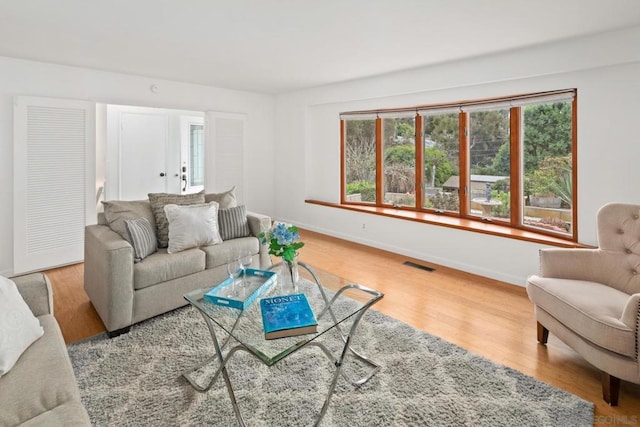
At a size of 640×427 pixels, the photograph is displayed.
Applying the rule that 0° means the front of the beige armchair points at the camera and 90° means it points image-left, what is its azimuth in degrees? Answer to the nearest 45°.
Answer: approximately 45°

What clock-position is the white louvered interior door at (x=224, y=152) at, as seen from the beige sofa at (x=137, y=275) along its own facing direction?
The white louvered interior door is roughly at 8 o'clock from the beige sofa.

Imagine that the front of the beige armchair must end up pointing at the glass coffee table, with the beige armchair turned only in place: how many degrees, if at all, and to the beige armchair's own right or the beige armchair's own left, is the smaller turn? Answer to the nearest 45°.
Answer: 0° — it already faces it

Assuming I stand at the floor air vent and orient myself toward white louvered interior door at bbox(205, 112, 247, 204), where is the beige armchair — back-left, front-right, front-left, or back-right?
back-left
